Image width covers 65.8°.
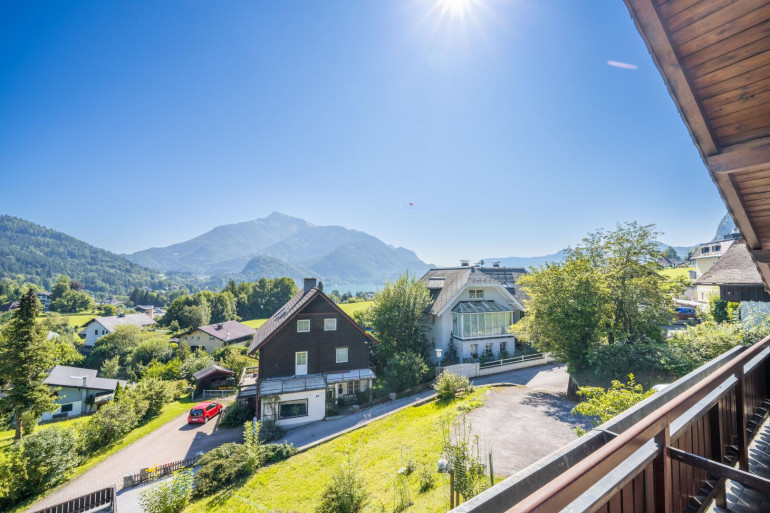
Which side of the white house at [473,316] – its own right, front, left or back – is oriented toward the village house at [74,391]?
right

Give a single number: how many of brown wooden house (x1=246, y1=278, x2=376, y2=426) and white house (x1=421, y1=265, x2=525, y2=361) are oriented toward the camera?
2

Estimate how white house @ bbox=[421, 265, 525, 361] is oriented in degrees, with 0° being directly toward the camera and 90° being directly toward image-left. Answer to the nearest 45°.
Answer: approximately 0°

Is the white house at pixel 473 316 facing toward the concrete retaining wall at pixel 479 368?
yes

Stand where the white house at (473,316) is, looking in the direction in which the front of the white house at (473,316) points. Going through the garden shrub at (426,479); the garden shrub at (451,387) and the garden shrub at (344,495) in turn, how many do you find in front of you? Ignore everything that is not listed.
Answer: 3

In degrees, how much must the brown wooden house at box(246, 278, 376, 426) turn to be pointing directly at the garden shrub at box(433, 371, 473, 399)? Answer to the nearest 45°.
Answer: approximately 45° to its left

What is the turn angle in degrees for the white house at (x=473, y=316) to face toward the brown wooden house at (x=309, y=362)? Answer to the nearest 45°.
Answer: approximately 45° to its right

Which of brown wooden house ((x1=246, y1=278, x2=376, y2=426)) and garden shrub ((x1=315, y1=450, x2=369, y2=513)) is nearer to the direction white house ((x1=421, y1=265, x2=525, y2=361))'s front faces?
the garden shrub

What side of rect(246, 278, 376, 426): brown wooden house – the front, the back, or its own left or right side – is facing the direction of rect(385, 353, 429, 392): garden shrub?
left
